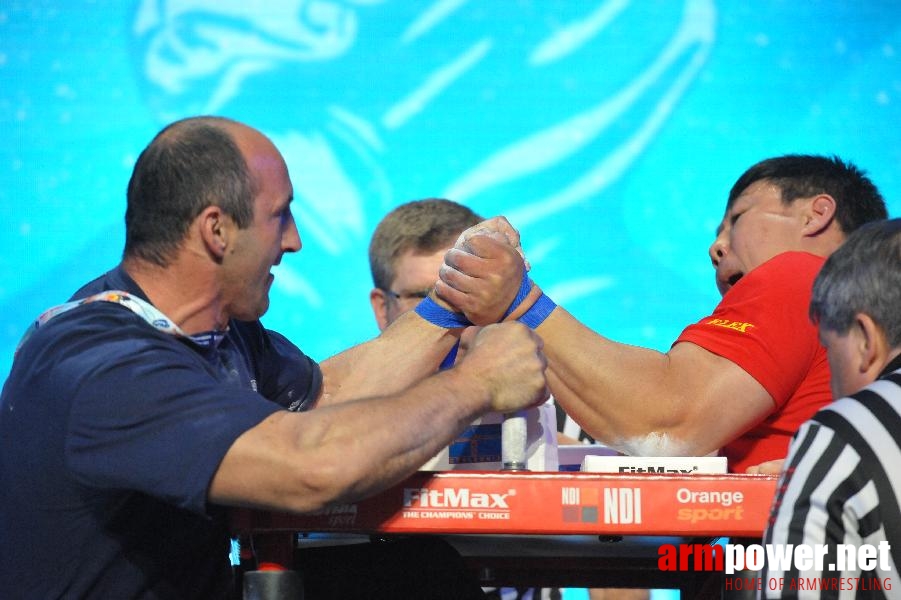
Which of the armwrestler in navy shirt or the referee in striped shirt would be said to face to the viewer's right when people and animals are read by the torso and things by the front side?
the armwrestler in navy shirt

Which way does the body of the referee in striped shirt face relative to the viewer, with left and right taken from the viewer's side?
facing away from the viewer and to the left of the viewer

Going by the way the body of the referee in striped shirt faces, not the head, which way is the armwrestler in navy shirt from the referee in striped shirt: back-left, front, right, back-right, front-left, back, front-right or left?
front-left

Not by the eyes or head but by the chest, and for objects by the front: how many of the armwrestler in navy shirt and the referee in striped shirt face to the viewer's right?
1

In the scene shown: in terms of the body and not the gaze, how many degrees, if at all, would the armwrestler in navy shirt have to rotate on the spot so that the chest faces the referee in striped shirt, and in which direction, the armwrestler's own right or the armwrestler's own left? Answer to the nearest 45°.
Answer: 0° — they already face them

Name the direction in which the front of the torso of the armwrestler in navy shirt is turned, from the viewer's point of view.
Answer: to the viewer's right
